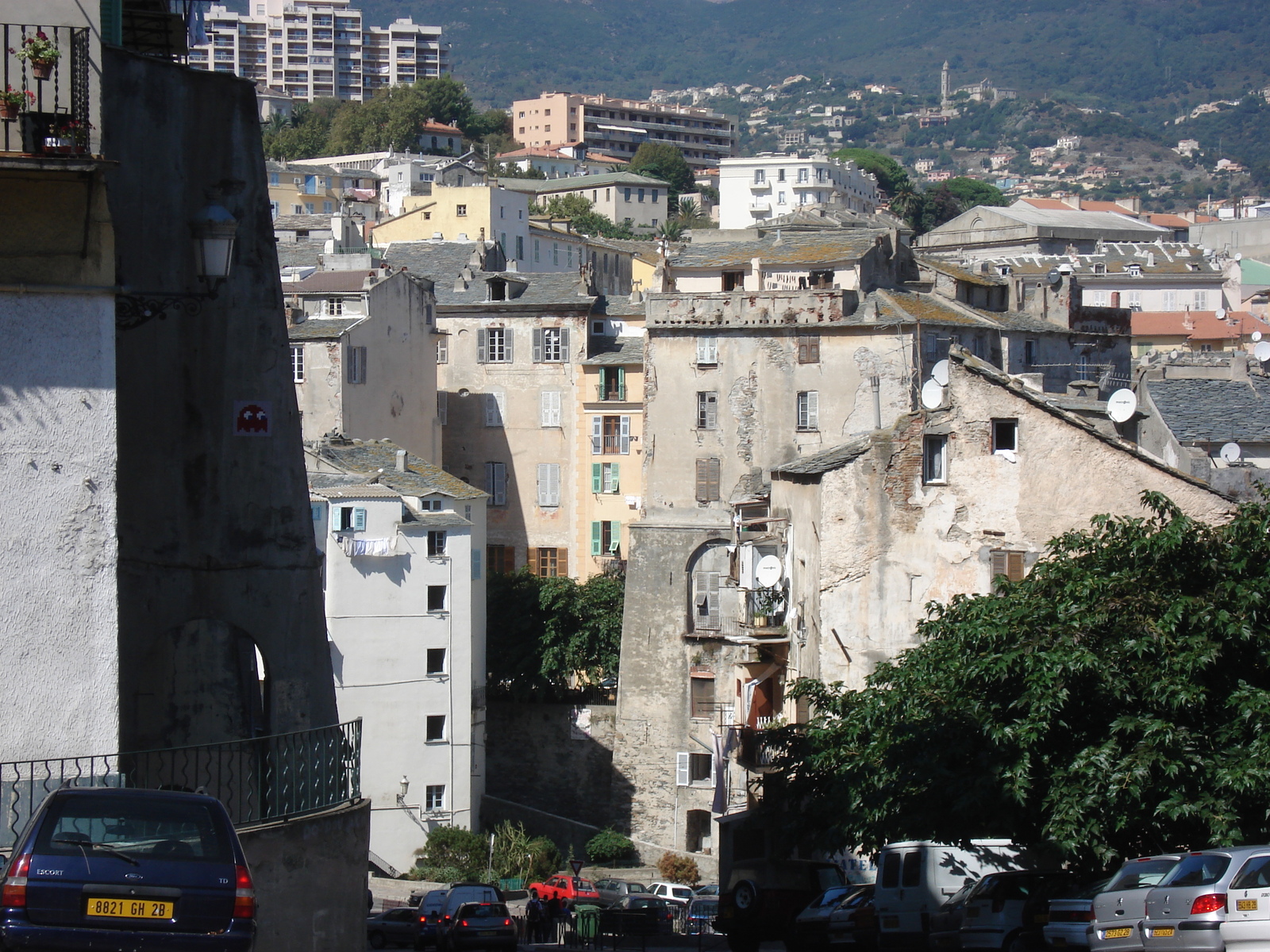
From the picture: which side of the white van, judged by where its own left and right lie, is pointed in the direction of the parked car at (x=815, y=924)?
left

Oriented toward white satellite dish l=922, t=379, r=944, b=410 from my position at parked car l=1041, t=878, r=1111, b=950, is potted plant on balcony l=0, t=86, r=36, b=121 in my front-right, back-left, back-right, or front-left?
back-left

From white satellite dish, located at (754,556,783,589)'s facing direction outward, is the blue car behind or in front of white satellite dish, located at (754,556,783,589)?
in front

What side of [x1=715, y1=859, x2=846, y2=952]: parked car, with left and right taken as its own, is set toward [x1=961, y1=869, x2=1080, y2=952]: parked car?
right

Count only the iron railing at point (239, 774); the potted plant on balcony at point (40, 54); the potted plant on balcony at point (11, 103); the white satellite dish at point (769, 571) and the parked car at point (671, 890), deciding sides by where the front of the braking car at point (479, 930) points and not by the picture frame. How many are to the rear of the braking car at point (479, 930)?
3

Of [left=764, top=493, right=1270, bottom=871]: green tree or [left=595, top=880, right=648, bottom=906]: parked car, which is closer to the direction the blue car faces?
the parked car

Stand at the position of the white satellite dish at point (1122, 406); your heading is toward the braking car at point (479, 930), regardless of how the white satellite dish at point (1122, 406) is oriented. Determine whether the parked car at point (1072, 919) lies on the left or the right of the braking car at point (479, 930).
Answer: left

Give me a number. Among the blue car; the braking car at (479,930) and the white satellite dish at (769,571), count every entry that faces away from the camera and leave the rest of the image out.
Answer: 2

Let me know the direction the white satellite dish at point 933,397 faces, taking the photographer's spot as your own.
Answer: facing the viewer and to the left of the viewer

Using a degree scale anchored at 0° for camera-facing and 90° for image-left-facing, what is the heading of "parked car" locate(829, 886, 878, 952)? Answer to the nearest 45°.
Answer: approximately 225°

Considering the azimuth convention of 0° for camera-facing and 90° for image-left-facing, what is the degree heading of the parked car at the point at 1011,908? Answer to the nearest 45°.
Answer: approximately 225°

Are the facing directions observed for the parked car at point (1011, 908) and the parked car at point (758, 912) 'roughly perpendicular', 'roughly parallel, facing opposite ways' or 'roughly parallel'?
roughly parallel

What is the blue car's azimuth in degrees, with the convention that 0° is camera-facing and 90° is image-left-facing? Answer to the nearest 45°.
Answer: approximately 180°

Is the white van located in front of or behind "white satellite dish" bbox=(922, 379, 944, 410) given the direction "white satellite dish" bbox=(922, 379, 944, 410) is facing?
in front

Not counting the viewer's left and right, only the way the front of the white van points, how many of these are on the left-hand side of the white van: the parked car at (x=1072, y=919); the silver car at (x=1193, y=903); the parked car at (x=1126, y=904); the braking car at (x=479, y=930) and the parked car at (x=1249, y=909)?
1

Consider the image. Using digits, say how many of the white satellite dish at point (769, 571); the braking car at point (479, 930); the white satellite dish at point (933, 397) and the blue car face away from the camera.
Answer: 2

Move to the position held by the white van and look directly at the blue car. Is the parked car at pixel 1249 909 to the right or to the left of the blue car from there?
left

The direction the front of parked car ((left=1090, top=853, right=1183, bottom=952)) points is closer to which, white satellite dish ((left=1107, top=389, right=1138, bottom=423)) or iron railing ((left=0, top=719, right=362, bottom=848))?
the white satellite dish
